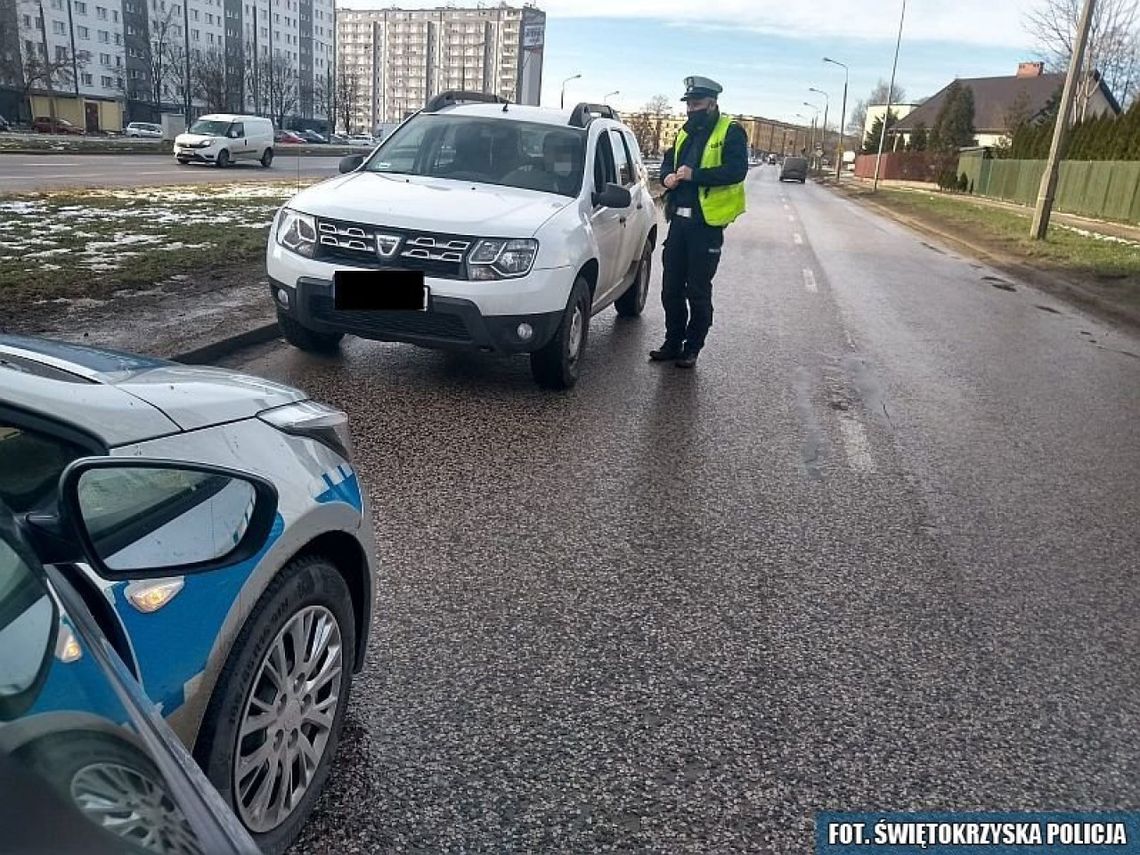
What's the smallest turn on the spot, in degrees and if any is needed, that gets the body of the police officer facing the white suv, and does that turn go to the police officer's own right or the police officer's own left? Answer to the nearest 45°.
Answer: approximately 90° to the police officer's own right

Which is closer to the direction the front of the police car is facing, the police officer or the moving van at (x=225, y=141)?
the police officer

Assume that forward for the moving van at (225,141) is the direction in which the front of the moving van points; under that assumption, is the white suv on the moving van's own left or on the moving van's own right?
on the moving van's own left

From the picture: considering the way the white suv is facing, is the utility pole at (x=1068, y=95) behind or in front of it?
behind

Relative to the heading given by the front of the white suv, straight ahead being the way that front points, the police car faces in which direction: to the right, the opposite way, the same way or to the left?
the opposite way

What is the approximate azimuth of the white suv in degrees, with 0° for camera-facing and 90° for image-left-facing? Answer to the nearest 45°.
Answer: approximately 45°

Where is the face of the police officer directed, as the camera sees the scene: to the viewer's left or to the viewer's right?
to the viewer's left

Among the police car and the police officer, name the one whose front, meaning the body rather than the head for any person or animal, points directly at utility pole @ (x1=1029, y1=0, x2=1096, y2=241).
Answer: the police car

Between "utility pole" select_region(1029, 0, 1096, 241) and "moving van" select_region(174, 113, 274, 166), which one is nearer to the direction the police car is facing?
the utility pole

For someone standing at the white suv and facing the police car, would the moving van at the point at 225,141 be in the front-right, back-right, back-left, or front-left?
back-right
